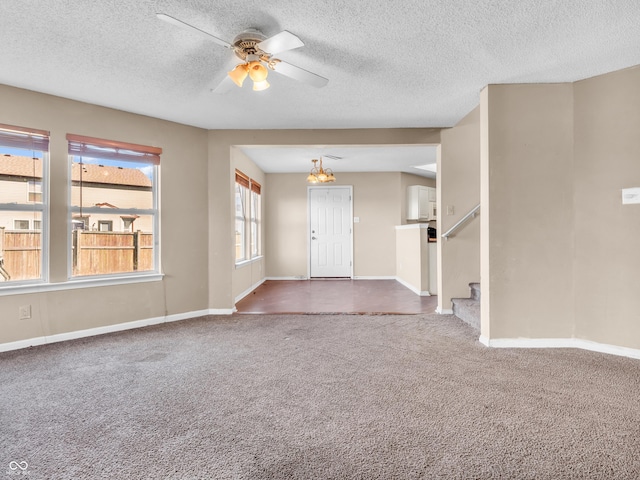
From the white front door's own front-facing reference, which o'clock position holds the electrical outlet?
The electrical outlet is roughly at 1 o'clock from the white front door.

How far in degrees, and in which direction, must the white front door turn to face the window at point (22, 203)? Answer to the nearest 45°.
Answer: approximately 45° to its right

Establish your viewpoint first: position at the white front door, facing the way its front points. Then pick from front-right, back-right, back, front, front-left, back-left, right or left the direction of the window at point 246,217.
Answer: front-right
